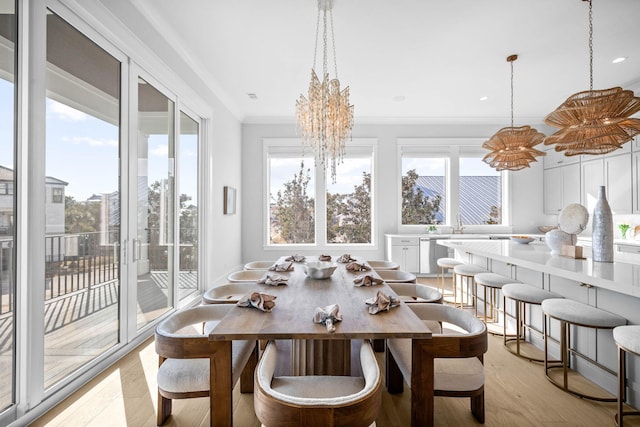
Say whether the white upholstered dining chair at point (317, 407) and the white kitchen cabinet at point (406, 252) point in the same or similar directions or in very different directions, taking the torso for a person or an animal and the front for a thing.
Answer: very different directions

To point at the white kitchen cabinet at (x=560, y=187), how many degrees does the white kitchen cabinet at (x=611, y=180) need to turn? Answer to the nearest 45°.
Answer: approximately 90° to its right

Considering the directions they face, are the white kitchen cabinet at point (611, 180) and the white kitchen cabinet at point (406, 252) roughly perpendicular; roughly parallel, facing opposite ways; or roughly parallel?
roughly perpendicular

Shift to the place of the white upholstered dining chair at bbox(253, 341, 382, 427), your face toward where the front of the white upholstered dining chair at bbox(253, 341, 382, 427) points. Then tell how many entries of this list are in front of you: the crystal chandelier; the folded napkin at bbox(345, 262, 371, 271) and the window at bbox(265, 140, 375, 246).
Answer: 3

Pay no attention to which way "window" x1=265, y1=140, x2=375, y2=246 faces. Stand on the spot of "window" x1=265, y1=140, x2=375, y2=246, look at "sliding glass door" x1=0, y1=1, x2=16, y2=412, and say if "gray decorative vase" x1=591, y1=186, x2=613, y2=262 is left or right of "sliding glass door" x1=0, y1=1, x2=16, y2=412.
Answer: left

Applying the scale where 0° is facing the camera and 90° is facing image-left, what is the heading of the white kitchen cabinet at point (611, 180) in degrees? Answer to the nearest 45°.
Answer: approximately 45°

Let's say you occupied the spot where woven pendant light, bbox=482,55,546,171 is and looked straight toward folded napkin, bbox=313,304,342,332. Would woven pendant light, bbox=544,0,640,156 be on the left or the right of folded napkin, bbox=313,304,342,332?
left

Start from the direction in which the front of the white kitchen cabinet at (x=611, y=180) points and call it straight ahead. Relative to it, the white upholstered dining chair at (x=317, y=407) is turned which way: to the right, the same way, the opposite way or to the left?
to the right

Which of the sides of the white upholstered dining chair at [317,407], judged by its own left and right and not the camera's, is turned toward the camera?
back

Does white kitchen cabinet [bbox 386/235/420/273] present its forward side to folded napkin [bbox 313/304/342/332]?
yes

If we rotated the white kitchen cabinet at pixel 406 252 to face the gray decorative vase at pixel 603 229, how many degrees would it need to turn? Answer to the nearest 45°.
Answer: approximately 45° to its left

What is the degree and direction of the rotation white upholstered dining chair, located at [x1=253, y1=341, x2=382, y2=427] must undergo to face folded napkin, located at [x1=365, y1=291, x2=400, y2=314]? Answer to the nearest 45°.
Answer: approximately 45° to its right
